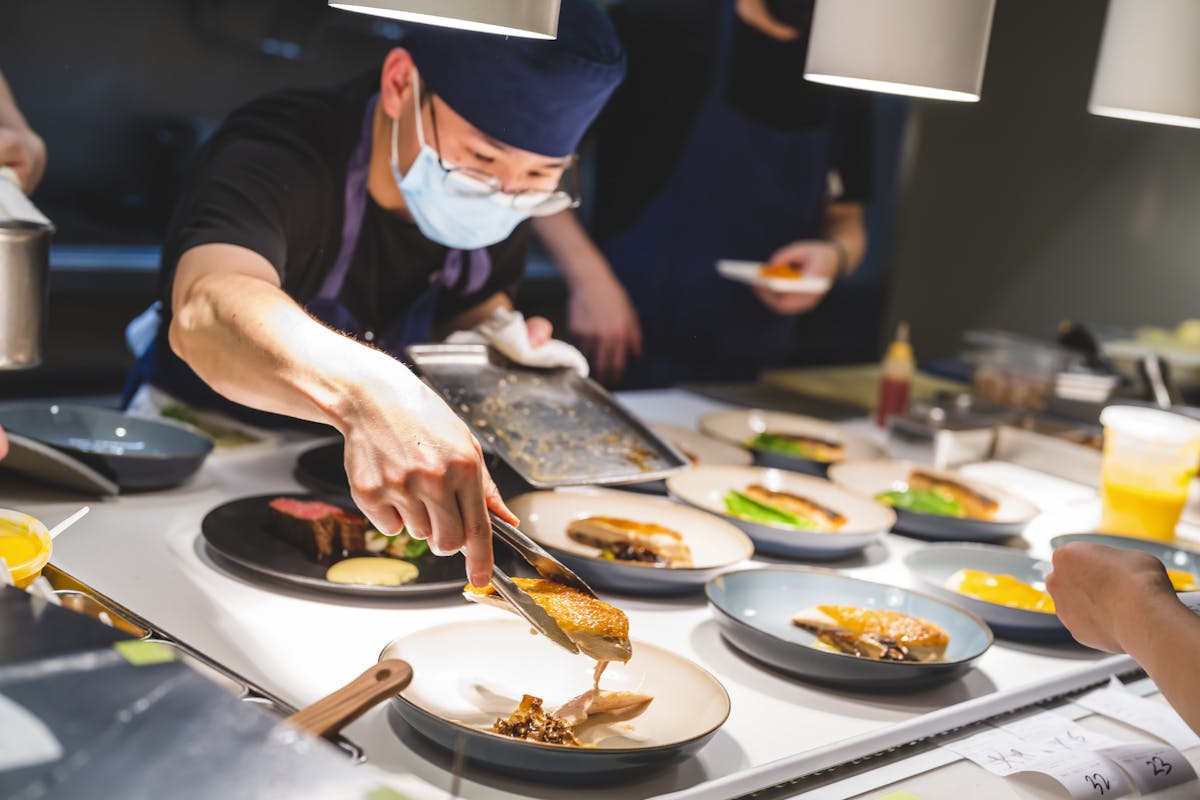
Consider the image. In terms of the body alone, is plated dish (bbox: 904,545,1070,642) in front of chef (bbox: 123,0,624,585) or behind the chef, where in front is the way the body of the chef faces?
in front

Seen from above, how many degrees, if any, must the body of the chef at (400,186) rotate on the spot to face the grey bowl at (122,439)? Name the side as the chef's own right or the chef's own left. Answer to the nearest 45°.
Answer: approximately 90° to the chef's own right

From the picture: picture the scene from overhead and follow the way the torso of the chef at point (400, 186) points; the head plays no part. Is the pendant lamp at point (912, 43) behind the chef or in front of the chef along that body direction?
in front

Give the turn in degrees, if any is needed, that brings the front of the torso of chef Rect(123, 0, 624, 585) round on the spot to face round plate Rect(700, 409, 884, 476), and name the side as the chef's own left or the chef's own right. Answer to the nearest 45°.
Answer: approximately 45° to the chef's own left

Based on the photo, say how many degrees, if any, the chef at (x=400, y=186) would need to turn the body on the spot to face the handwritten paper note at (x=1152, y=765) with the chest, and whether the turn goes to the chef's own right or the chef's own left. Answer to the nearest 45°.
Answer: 0° — they already face it

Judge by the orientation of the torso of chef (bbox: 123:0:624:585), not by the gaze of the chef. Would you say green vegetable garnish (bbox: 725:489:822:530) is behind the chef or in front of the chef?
in front

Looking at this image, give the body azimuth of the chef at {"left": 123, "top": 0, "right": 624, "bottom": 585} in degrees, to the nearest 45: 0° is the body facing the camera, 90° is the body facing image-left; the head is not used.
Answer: approximately 315°

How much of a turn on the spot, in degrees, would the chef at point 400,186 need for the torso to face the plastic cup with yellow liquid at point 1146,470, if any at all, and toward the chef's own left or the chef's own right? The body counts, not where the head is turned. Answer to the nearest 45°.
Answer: approximately 45° to the chef's own left
